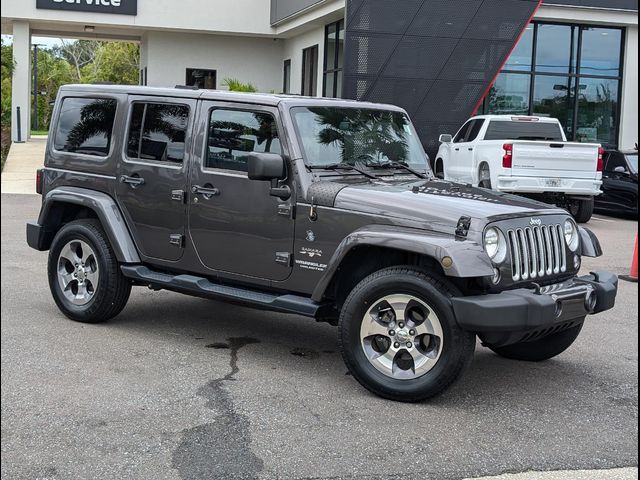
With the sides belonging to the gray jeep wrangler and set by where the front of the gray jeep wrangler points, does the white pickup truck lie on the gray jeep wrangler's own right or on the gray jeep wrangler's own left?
on the gray jeep wrangler's own left

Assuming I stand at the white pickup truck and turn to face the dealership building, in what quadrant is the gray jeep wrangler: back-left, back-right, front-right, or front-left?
back-left

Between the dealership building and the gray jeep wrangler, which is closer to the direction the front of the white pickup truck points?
the dealership building

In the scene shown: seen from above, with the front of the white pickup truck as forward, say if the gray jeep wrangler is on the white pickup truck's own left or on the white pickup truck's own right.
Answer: on the white pickup truck's own left

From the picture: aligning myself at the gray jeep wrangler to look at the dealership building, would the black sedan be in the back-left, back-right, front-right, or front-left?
front-right

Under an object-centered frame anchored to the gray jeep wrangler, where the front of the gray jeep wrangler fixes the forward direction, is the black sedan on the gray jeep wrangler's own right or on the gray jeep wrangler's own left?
on the gray jeep wrangler's own left

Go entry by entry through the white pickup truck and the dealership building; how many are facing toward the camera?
1

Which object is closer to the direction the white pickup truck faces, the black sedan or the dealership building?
the dealership building

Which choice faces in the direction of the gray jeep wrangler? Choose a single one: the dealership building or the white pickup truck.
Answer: the dealership building

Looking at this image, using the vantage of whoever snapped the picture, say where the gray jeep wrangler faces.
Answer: facing the viewer and to the right of the viewer

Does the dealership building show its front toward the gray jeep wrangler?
yes

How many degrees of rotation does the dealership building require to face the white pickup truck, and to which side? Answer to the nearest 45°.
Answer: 0° — it already faces it

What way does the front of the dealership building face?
toward the camera

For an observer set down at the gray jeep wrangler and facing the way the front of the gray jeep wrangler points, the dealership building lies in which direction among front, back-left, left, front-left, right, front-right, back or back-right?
back-left

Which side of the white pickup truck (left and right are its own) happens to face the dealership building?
front

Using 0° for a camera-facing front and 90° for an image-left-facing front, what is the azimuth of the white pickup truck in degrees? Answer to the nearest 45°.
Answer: approximately 135°

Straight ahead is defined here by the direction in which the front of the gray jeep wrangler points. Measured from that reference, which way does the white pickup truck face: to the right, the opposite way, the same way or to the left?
the opposite way
